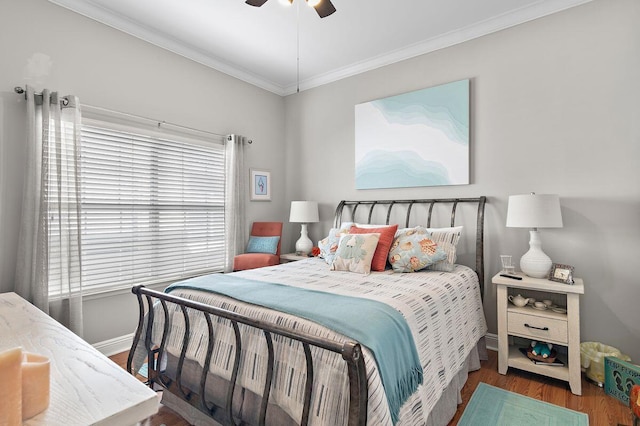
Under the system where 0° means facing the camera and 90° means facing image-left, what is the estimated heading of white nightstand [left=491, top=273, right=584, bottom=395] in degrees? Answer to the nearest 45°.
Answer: approximately 45°

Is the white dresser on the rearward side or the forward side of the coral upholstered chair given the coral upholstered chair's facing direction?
on the forward side

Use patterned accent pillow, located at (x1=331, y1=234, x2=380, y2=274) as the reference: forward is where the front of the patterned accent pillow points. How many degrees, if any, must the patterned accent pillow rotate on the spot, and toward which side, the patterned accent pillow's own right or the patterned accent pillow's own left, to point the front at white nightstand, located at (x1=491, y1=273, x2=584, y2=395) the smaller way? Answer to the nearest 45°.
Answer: approximately 135° to the patterned accent pillow's own left

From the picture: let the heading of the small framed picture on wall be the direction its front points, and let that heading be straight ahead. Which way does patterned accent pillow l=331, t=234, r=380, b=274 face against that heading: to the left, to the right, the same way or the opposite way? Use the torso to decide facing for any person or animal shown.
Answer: to the right

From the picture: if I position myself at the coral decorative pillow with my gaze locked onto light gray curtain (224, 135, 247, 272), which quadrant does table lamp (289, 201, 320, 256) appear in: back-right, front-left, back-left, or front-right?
front-right

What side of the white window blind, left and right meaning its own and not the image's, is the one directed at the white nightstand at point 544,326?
front

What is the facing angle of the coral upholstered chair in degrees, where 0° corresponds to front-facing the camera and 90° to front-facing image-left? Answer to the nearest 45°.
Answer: approximately 45°

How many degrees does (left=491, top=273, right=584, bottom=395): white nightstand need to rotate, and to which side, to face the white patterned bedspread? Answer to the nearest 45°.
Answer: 0° — it already faces it

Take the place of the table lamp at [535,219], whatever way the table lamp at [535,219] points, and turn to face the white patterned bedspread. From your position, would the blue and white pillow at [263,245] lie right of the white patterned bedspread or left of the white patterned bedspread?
right

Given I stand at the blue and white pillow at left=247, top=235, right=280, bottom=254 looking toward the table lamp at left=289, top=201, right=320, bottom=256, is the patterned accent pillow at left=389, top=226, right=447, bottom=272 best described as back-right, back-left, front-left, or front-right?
front-right

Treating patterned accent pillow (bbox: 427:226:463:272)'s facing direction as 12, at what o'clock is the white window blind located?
The white window blind is roughly at 1 o'clock from the patterned accent pillow.

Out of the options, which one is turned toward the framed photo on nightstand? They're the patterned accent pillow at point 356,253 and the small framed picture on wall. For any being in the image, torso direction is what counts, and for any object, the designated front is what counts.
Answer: the small framed picture on wall

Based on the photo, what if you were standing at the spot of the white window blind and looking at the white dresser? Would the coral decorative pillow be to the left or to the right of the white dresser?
left

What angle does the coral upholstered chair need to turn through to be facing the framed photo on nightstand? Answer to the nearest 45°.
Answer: approximately 90° to its left

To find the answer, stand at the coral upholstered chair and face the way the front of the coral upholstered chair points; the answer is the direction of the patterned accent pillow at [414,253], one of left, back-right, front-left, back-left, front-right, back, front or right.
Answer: left

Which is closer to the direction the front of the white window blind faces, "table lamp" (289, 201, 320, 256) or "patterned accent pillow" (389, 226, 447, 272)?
the patterned accent pillow

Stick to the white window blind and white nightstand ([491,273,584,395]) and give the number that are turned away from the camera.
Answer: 0
